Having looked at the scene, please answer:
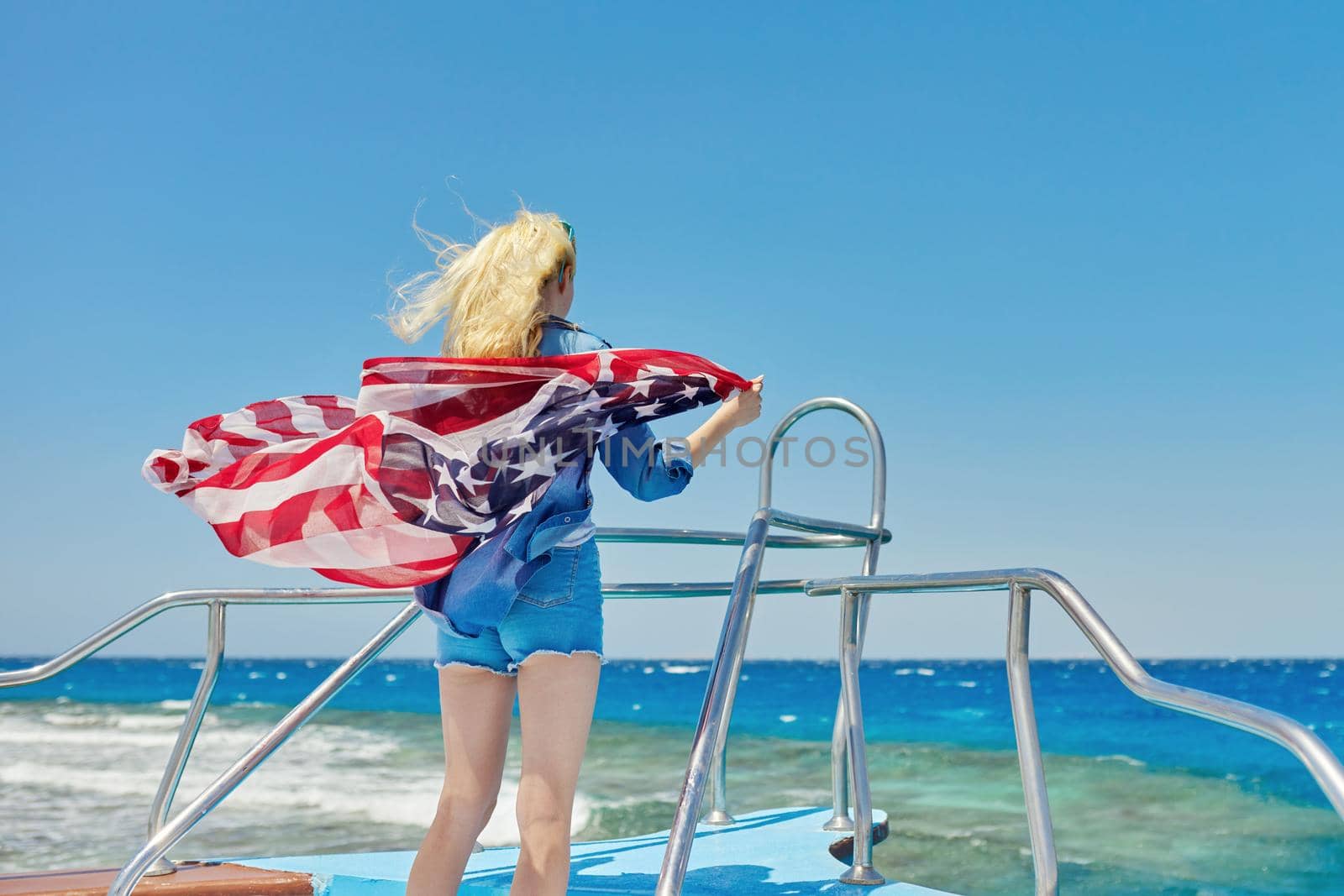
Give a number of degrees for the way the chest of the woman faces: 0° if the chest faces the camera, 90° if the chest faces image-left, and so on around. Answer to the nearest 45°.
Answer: approximately 225°

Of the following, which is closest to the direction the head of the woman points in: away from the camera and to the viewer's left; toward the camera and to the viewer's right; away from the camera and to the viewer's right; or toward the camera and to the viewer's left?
away from the camera and to the viewer's right
